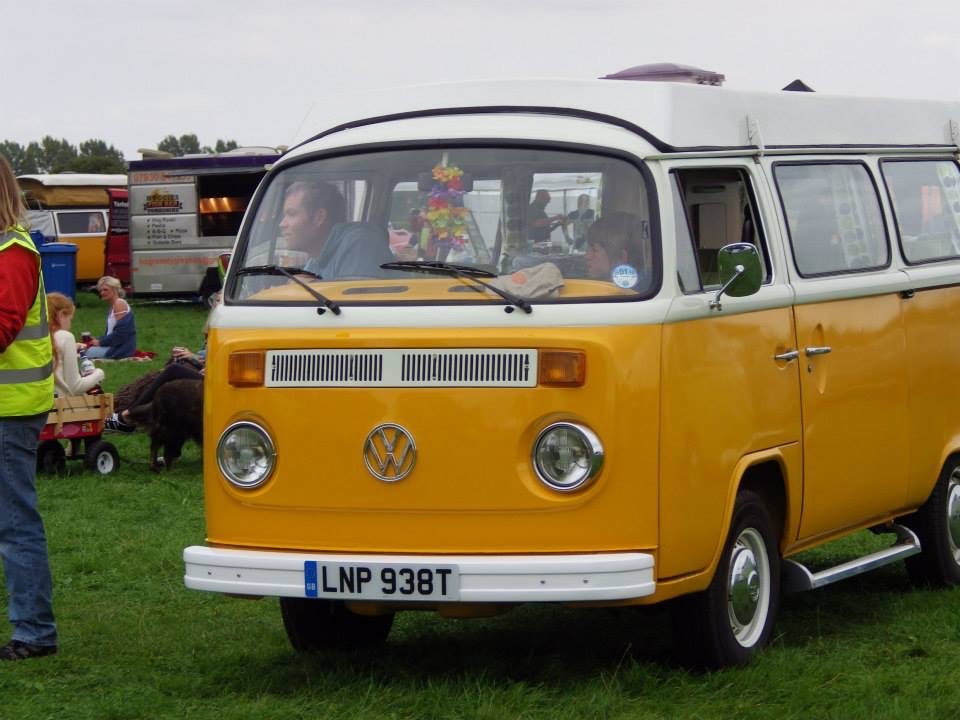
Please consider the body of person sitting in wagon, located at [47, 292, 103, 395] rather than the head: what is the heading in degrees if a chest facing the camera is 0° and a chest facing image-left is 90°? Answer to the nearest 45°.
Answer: approximately 270°

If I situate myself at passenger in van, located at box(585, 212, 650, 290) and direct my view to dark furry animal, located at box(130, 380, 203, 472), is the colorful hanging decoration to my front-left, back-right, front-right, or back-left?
front-left

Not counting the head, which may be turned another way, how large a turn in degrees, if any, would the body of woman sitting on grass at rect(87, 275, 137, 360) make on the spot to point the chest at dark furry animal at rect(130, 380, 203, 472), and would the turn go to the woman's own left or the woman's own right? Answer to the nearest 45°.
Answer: approximately 90° to the woman's own left

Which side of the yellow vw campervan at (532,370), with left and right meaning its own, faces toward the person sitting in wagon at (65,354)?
right

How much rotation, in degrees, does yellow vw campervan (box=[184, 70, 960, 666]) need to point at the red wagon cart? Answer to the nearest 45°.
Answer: approximately 90° to its right

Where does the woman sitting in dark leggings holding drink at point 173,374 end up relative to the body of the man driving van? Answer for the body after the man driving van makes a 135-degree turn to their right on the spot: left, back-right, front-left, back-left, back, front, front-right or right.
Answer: front-left

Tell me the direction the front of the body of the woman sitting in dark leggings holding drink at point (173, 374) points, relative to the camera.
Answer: to the viewer's left

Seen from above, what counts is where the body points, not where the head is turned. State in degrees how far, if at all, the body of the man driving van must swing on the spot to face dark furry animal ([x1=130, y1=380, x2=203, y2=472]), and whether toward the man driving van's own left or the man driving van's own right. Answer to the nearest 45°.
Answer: approximately 90° to the man driving van's own right

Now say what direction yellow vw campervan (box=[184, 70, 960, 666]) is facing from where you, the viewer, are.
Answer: facing the viewer and to the left of the viewer
